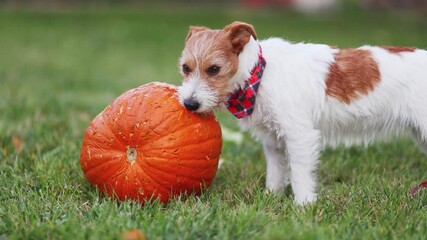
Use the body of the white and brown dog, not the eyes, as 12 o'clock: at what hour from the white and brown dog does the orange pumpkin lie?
The orange pumpkin is roughly at 11 o'clock from the white and brown dog.

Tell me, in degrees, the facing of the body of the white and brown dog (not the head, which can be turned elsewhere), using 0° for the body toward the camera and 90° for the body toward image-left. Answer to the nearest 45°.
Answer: approximately 90°
